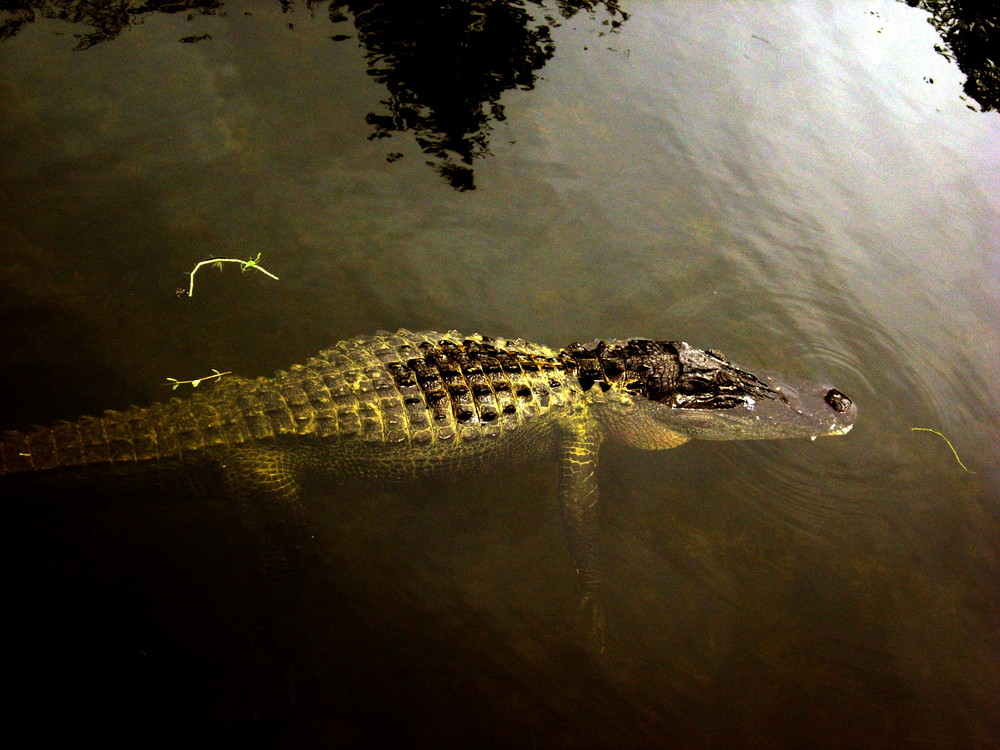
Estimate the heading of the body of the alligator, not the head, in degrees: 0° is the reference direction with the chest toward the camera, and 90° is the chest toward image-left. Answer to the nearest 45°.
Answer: approximately 270°

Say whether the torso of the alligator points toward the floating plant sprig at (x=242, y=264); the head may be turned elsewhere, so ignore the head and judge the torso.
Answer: no

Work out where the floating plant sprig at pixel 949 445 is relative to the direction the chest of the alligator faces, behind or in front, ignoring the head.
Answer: in front
